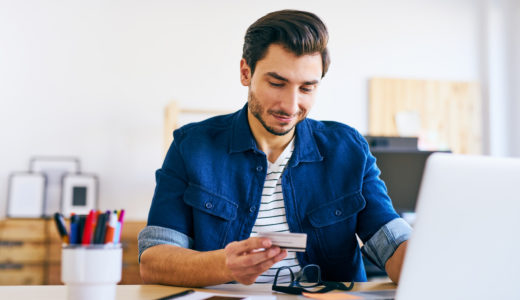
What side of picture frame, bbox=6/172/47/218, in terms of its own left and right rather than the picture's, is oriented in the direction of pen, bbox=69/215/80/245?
front

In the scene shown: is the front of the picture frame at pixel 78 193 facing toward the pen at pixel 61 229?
yes

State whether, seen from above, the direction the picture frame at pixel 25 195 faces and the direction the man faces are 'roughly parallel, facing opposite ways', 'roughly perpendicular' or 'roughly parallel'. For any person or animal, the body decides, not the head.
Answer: roughly parallel

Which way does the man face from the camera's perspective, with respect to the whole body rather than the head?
toward the camera

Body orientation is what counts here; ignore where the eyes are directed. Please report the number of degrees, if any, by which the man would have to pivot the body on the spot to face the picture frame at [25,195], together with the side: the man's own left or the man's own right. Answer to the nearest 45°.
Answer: approximately 135° to the man's own right

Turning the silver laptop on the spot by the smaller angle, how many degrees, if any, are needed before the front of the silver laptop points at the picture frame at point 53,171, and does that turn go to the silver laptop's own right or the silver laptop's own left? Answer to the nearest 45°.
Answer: approximately 45° to the silver laptop's own left

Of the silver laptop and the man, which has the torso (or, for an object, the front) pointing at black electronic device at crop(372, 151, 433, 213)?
the silver laptop

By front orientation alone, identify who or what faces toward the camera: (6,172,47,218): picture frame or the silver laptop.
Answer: the picture frame

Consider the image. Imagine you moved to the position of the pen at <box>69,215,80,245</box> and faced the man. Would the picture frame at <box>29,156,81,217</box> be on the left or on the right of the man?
left

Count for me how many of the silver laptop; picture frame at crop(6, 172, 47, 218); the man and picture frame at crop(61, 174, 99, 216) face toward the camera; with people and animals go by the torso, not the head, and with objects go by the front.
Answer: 3

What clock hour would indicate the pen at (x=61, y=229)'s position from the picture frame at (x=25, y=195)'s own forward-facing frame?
The pen is roughly at 12 o'clock from the picture frame.

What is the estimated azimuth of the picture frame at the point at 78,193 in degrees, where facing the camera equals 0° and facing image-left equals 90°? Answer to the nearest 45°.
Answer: approximately 0°

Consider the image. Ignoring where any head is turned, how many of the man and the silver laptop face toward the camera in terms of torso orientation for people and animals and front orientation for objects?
1

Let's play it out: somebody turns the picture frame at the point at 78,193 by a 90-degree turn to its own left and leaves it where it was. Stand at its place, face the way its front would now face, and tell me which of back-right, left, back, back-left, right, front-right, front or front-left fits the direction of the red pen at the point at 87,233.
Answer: right
